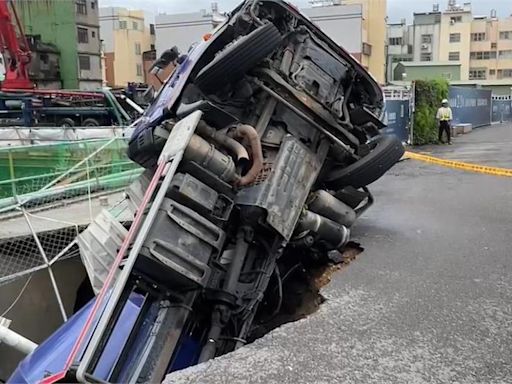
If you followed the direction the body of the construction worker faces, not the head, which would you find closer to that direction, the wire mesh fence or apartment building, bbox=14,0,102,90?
the wire mesh fence

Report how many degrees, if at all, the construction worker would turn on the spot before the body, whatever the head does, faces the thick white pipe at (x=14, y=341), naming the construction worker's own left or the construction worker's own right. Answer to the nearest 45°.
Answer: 0° — they already face it

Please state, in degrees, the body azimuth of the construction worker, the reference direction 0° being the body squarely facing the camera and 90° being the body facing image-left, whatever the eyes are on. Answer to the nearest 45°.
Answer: approximately 0°

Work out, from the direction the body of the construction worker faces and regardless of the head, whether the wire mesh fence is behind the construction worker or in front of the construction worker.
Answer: in front

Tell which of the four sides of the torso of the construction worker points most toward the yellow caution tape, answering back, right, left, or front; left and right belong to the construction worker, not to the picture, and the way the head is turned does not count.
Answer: front

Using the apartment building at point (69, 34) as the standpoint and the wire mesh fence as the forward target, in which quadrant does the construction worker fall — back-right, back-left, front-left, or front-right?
front-left

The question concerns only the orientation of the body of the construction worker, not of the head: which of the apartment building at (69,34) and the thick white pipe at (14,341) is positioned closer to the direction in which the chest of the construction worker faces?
the thick white pipe

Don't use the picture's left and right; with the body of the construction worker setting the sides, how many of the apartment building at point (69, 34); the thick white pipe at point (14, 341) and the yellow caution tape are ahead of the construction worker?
2

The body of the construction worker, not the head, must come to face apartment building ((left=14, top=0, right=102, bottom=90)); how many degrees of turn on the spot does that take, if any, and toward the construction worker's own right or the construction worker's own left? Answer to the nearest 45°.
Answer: approximately 135° to the construction worker's own right
